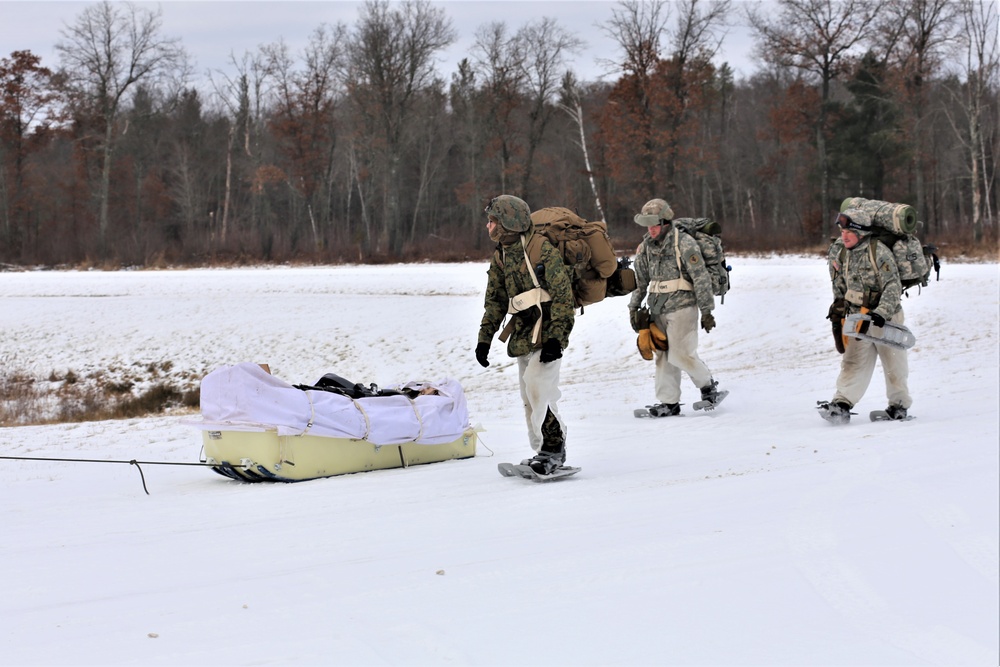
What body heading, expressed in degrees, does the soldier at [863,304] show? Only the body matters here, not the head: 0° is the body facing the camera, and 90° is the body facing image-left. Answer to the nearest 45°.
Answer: approximately 45°

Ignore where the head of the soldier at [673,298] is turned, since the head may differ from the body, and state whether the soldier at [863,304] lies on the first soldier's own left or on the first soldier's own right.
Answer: on the first soldier's own left

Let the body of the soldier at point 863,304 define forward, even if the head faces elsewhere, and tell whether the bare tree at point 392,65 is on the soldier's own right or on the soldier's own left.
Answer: on the soldier's own right

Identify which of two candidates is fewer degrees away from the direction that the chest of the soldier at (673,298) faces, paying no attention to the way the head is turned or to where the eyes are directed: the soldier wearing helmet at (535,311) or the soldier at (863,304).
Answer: the soldier wearing helmet

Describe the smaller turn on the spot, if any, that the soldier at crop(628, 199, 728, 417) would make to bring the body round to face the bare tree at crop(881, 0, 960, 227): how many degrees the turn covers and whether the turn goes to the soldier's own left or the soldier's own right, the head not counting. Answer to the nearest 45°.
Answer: approximately 135° to the soldier's own right

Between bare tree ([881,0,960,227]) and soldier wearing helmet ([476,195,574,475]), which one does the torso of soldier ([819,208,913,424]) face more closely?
the soldier wearing helmet

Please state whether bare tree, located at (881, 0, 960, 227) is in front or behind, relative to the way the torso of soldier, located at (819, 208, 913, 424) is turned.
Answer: behind

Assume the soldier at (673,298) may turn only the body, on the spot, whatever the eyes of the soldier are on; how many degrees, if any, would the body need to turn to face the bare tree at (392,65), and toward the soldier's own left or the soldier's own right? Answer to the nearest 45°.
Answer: approximately 135° to the soldier's own right
